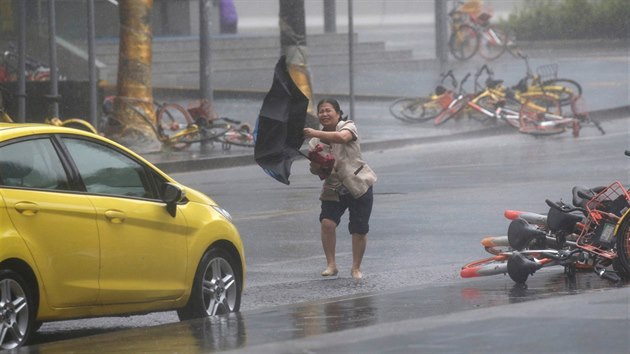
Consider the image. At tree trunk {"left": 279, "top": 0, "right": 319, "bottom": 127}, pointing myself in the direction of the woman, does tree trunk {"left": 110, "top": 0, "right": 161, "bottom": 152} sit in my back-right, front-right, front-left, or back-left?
front-right

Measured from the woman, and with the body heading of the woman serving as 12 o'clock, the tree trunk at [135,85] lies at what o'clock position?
The tree trunk is roughly at 4 o'clock from the woman.

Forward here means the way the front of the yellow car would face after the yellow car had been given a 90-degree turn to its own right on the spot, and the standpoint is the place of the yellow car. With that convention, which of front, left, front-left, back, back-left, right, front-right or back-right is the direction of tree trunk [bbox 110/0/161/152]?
back-left

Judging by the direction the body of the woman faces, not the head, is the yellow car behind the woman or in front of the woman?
in front

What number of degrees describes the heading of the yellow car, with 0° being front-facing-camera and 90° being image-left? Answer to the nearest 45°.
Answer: approximately 225°

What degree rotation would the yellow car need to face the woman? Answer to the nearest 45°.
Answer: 0° — it already faces them

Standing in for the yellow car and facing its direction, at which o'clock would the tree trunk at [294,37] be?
The tree trunk is roughly at 11 o'clock from the yellow car.

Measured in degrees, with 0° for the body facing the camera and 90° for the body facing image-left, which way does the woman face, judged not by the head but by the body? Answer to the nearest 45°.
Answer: approximately 45°
